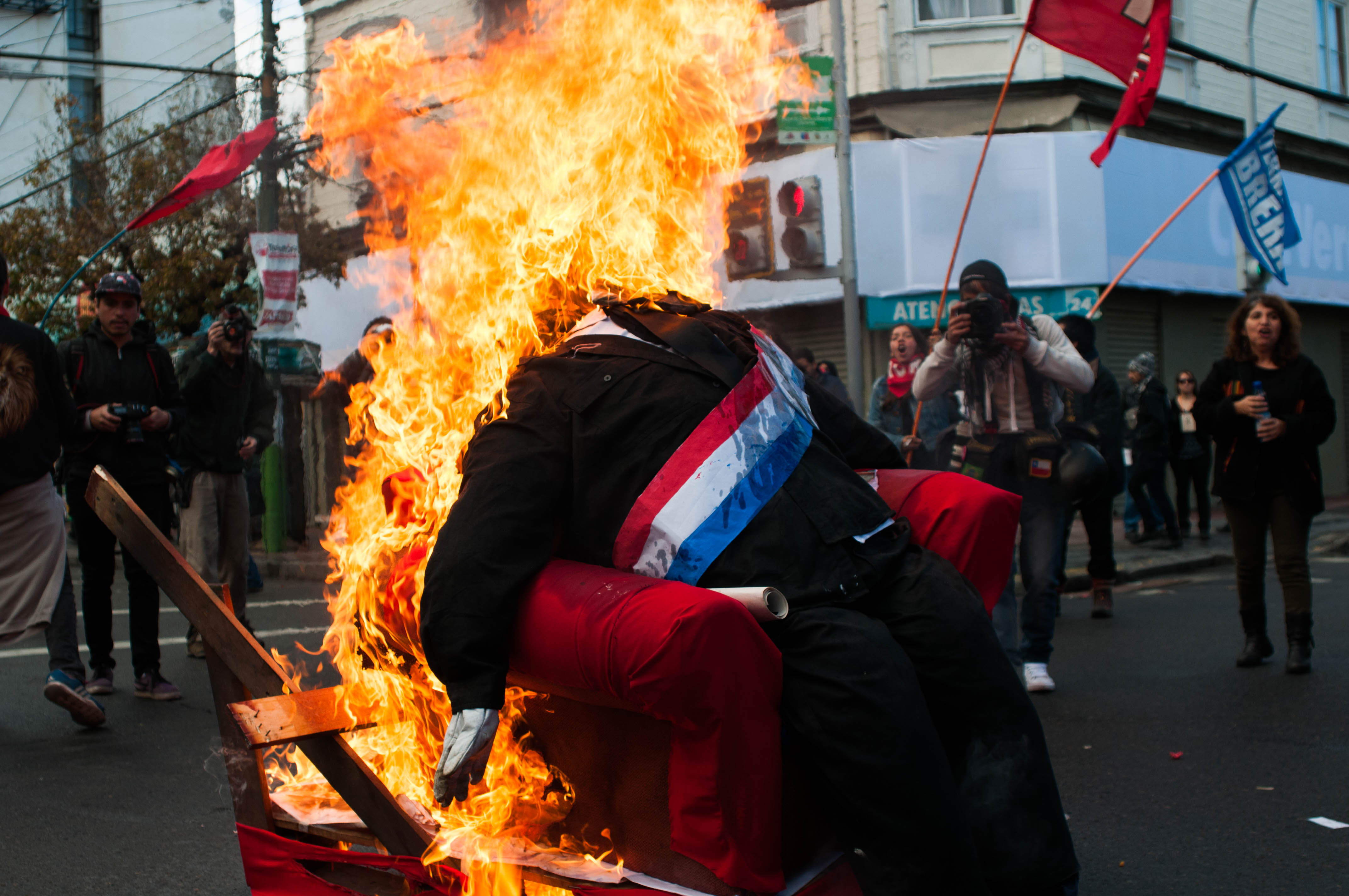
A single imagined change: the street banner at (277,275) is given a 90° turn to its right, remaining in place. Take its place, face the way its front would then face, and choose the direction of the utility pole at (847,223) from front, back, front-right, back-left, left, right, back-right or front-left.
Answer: back-left

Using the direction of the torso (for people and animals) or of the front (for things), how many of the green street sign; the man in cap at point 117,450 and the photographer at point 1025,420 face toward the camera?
3

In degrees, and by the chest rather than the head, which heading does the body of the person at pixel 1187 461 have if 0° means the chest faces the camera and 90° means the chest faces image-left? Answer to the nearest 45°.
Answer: approximately 0°

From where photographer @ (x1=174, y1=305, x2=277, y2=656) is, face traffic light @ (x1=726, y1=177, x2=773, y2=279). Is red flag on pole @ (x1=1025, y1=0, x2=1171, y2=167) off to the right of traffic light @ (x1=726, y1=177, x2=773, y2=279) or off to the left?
right

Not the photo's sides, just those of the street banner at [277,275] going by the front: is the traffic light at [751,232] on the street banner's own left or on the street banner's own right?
on the street banner's own left

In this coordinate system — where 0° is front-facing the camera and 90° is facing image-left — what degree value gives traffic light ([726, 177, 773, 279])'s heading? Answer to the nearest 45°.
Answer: approximately 45°

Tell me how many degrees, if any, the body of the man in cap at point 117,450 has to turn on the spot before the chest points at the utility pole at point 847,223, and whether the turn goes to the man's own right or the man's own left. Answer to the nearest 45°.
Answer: approximately 135° to the man's own left

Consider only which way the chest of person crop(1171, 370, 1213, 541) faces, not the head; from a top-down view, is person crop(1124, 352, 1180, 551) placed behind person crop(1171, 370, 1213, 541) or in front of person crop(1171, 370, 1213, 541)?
in front

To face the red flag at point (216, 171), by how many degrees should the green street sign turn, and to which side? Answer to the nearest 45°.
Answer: approximately 90° to its right
